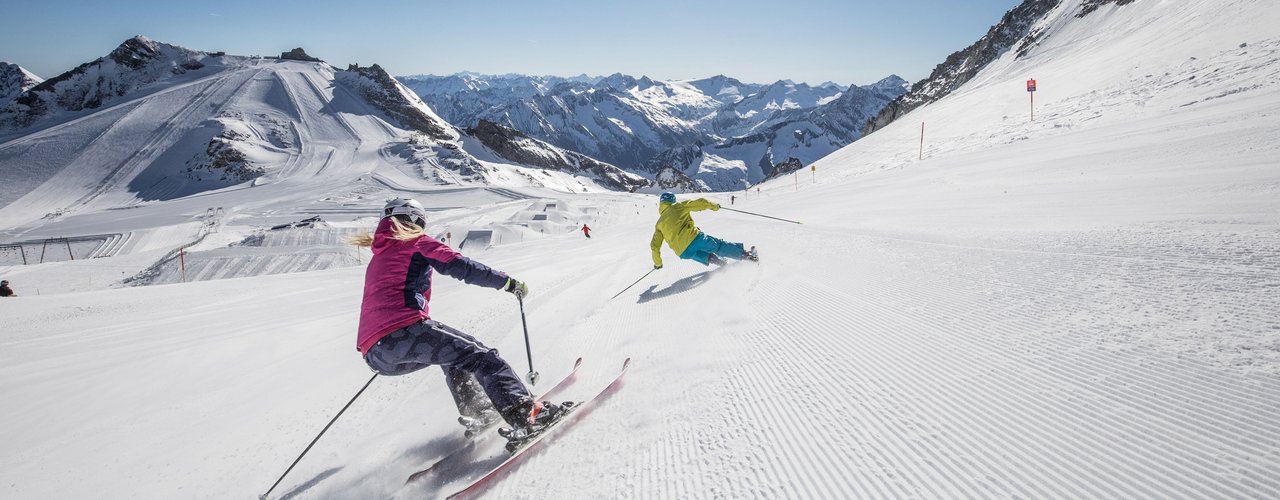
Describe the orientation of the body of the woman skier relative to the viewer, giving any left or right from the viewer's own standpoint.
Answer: facing away from the viewer and to the right of the viewer

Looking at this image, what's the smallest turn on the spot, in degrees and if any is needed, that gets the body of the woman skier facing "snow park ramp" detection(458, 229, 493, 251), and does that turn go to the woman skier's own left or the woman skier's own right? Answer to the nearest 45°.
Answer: approximately 45° to the woman skier's own left
